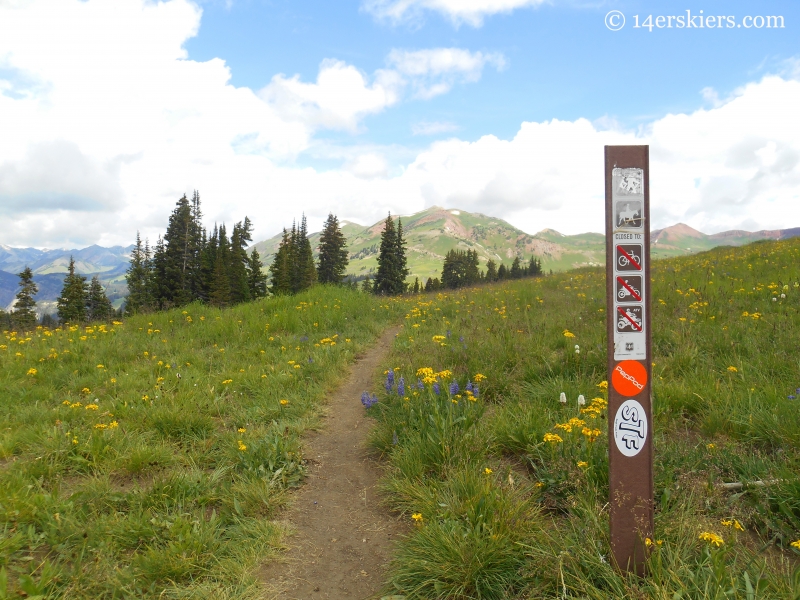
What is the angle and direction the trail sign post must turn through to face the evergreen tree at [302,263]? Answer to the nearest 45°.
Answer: approximately 135° to its right

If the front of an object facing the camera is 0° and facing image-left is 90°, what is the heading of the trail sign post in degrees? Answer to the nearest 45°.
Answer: approximately 0°

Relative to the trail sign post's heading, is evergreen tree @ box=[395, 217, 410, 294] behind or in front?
behind

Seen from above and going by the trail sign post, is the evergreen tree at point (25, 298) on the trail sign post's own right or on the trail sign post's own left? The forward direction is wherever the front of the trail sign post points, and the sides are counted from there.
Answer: on the trail sign post's own right
